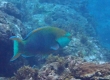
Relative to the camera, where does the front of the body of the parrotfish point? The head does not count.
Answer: to the viewer's right
